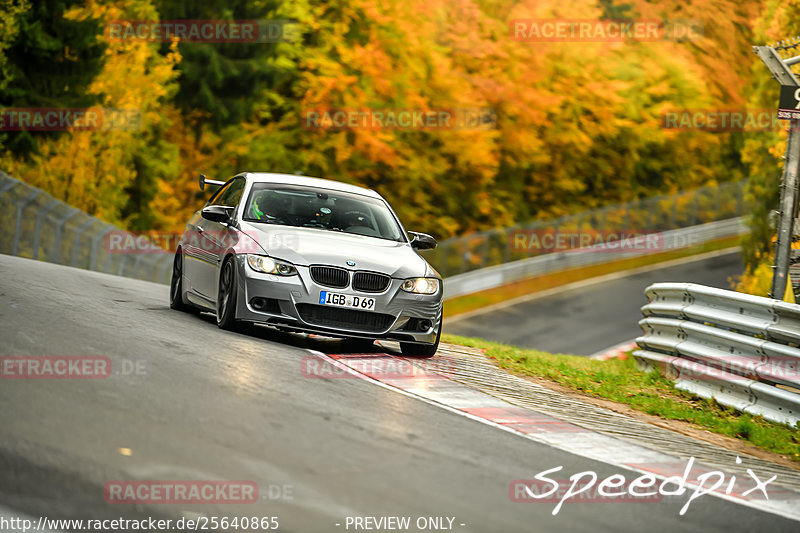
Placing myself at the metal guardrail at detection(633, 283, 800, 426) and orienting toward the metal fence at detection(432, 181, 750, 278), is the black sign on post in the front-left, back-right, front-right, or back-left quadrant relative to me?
front-right

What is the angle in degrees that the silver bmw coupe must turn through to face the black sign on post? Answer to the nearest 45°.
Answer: approximately 45° to its left

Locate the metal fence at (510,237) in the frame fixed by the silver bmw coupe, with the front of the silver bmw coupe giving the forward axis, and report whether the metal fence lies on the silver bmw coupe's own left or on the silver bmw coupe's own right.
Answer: on the silver bmw coupe's own left

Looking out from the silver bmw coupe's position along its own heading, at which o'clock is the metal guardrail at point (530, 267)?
The metal guardrail is roughly at 8 o'clock from the silver bmw coupe.

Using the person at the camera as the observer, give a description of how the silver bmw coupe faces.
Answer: facing the viewer and to the right of the viewer

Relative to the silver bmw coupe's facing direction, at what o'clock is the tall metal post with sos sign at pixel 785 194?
The tall metal post with sos sign is roughly at 10 o'clock from the silver bmw coupe.

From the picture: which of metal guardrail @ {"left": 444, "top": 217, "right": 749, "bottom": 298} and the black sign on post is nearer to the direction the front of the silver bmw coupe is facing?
the black sign on post
